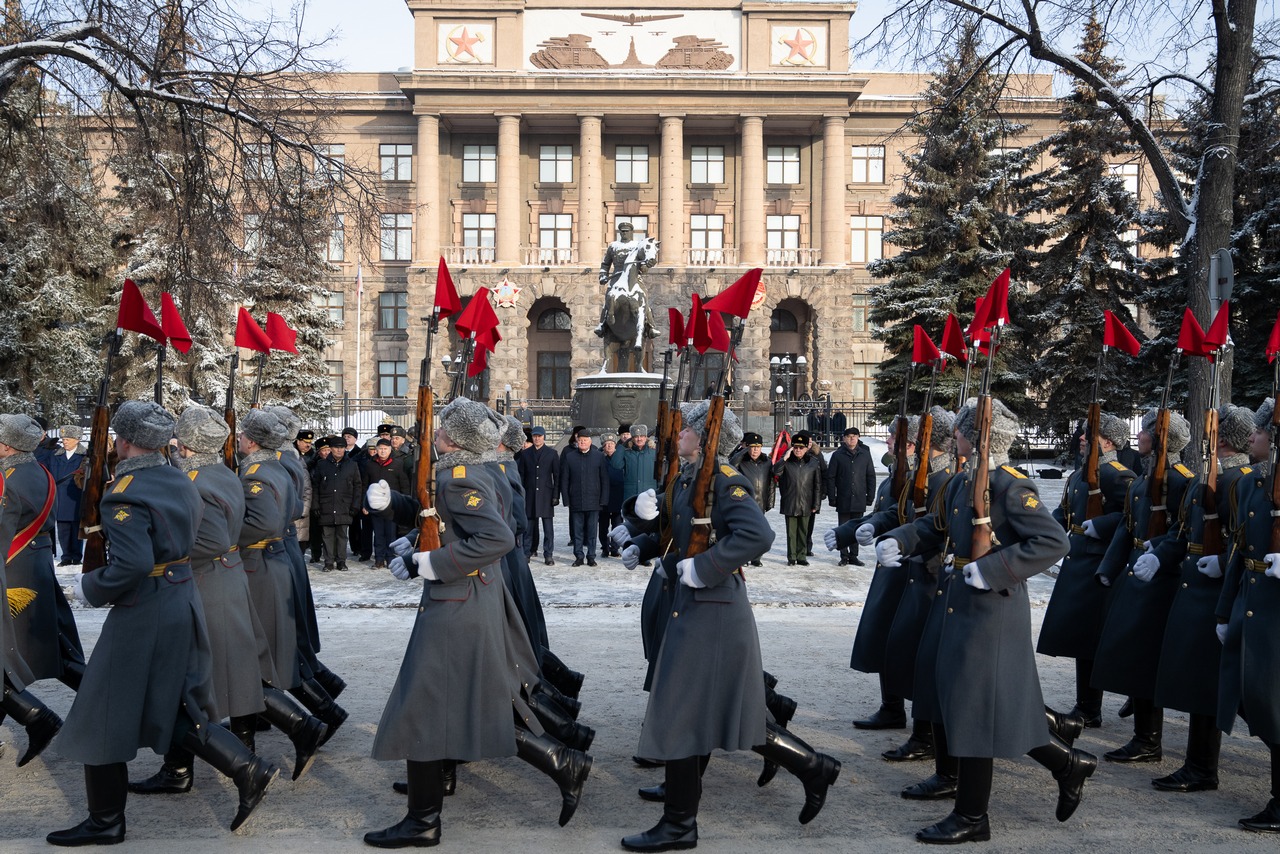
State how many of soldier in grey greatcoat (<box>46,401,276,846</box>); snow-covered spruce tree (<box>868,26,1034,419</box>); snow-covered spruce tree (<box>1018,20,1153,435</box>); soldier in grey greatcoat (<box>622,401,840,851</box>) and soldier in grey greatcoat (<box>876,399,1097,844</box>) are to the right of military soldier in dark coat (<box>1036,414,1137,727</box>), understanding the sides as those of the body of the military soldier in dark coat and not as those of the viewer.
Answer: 2

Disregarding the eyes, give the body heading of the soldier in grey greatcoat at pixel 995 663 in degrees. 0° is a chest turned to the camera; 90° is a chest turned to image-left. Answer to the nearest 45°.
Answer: approximately 90°

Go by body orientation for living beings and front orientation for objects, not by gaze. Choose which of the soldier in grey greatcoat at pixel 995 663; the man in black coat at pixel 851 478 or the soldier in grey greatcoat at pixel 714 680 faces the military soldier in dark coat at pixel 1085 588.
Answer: the man in black coat

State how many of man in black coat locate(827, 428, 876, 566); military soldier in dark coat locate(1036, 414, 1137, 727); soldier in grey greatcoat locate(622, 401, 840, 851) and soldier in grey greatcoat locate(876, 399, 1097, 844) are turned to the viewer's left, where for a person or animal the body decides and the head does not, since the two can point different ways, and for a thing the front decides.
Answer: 3

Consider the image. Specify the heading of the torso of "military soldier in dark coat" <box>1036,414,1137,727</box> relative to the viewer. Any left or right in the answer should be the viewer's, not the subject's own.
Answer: facing to the left of the viewer

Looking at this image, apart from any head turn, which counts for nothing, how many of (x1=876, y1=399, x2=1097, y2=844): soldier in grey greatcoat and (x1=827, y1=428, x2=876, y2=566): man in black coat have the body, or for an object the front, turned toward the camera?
1

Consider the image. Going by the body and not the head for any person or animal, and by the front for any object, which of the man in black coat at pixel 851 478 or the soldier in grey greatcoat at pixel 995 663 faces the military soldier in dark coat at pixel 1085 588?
the man in black coat

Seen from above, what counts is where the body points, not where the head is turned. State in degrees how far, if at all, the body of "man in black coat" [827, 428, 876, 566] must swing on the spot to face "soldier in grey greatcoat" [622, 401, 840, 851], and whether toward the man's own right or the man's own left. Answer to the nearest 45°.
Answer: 0° — they already face them

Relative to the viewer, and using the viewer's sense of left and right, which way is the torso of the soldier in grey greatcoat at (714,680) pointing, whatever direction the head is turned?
facing to the left of the viewer

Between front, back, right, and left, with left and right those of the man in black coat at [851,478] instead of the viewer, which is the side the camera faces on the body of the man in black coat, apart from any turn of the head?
front

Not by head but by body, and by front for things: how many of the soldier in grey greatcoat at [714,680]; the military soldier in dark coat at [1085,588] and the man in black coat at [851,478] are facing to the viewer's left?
2

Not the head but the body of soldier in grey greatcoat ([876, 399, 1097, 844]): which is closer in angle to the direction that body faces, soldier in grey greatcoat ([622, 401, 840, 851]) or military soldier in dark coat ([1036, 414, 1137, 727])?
the soldier in grey greatcoat

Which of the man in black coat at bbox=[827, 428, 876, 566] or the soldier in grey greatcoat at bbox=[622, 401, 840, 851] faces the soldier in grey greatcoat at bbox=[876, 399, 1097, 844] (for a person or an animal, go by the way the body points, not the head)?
the man in black coat

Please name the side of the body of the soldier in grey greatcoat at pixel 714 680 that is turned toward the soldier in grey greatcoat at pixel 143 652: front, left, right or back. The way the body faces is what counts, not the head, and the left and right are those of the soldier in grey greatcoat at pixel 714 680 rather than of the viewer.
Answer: front
